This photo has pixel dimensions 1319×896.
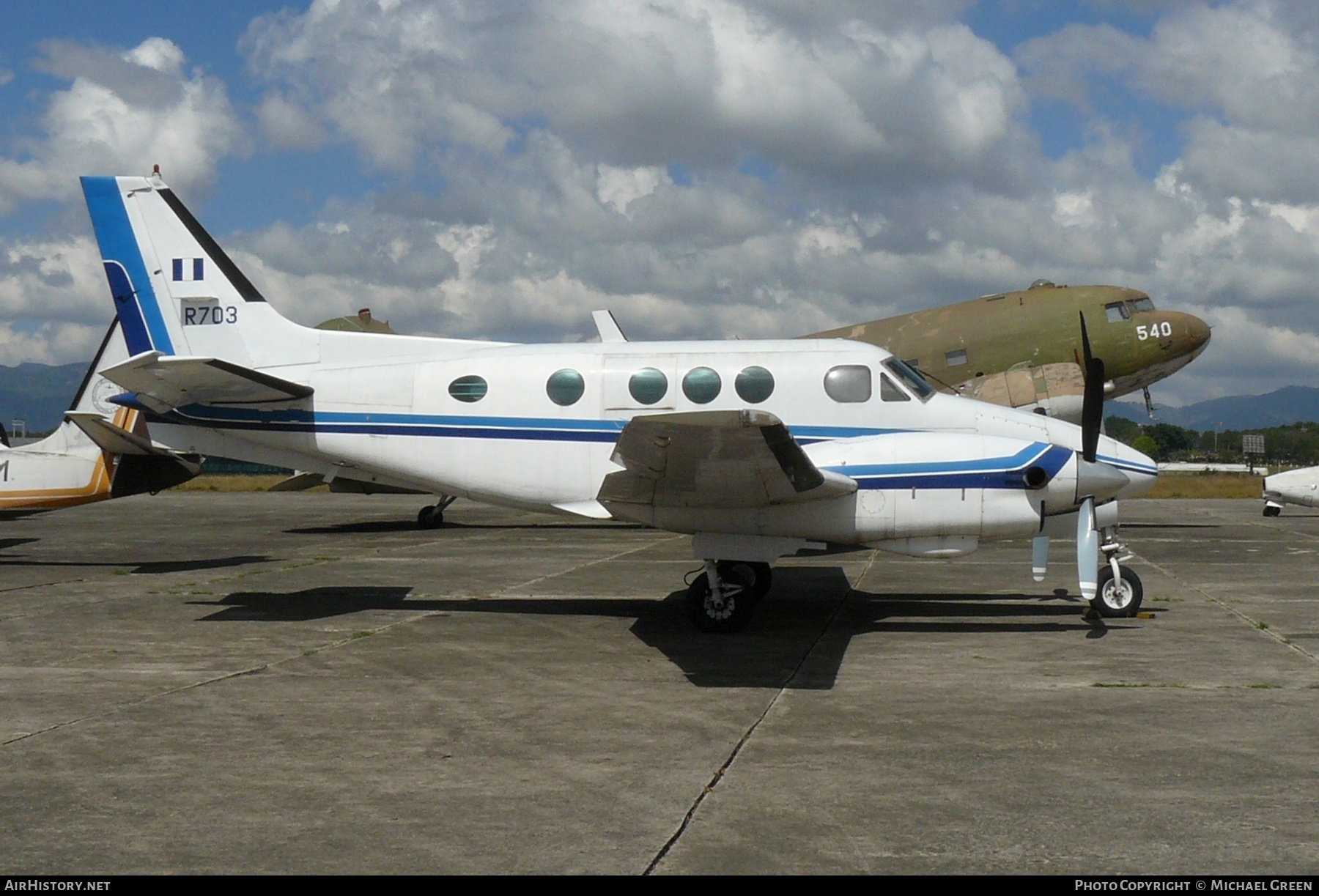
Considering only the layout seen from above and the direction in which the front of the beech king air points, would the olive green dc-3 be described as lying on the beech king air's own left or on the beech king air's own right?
on the beech king air's own left

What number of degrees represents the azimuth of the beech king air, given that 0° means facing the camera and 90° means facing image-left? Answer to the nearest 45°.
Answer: approximately 270°
